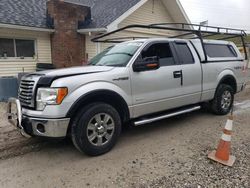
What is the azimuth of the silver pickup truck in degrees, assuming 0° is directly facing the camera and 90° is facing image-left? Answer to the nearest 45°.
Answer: approximately 45°
